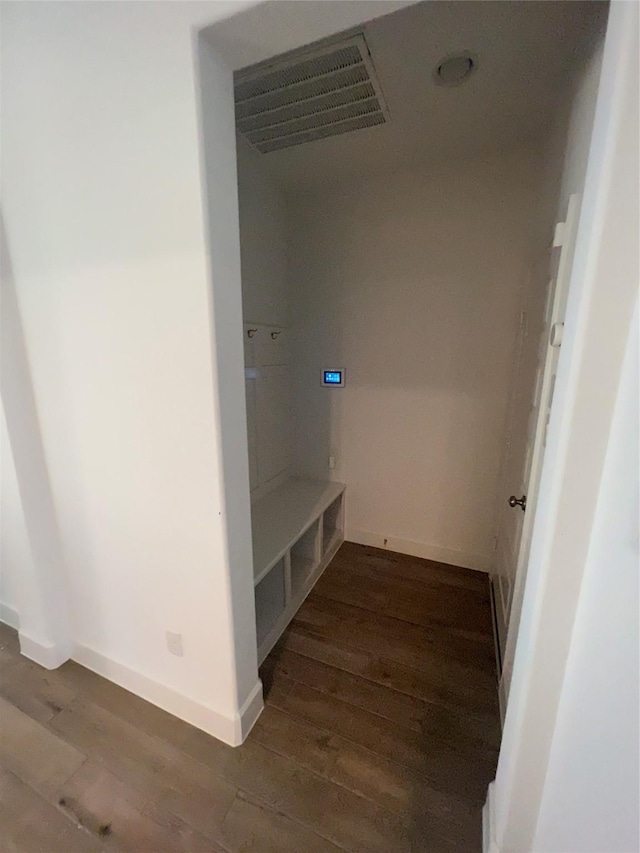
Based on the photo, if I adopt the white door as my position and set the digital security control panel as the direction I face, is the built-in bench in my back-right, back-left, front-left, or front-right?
front-left

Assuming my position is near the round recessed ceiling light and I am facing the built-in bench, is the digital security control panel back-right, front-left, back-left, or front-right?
front-right

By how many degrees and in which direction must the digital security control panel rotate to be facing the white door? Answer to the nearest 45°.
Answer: approximately 90° to its left

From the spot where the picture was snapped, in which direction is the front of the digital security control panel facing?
facing the viewer and to the left of the viewer

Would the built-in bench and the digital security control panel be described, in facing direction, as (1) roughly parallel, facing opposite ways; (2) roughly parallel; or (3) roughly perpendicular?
roughly perpendicular

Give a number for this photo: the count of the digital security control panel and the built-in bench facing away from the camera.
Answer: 0

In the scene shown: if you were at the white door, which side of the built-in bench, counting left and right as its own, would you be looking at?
front

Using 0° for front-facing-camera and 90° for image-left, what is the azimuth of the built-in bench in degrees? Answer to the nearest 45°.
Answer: approximately 315°

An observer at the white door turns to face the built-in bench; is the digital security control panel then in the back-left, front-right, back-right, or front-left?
front-right
